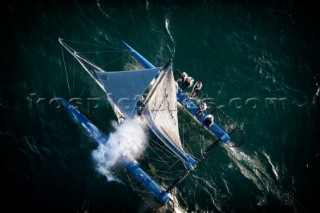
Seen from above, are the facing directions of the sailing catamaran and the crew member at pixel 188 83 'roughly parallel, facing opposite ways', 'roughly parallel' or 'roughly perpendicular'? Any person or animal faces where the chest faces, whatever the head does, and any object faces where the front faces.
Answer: roughly perpendicular

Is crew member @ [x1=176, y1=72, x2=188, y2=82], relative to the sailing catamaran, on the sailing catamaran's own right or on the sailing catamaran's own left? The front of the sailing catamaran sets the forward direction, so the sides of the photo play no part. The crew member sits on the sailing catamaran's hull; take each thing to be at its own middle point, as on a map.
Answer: on the sailing catamaran's own right

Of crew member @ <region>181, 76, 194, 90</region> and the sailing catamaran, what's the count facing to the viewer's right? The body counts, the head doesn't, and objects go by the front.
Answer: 0

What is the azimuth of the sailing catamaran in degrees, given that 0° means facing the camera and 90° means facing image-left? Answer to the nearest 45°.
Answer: approximately 135°
